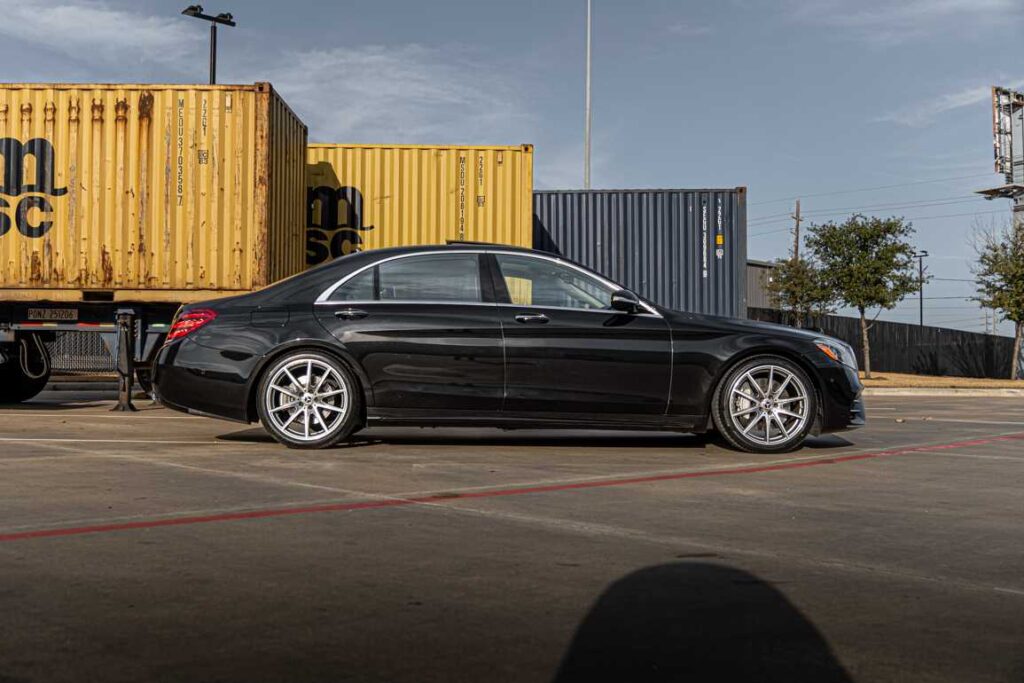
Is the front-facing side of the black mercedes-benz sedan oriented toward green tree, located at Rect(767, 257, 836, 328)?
no

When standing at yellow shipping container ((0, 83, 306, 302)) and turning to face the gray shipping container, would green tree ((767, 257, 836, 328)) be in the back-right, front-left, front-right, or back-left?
front-left

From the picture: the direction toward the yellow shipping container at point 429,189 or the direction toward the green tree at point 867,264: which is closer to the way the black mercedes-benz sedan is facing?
the green tree

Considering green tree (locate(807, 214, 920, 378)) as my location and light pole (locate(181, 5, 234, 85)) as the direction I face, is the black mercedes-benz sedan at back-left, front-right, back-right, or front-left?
front-left

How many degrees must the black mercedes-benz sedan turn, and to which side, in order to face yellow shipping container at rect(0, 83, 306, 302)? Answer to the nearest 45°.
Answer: approximately 135° to its left

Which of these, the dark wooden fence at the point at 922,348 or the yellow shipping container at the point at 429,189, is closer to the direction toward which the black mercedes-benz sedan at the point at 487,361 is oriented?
the dark wooden fence

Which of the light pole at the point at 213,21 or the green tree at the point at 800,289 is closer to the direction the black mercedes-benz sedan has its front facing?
the green tree

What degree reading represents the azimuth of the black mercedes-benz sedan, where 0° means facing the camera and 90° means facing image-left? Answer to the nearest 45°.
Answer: approximately 270°

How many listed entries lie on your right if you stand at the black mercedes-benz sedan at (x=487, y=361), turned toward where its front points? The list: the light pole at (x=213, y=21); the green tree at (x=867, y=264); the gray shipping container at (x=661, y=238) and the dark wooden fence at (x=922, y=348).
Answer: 0

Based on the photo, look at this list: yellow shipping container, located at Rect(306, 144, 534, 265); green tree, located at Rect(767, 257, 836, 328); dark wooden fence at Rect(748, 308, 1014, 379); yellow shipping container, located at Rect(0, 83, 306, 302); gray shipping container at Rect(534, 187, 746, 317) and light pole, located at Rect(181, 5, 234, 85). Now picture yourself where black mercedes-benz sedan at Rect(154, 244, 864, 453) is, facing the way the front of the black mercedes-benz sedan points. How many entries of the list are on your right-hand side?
0

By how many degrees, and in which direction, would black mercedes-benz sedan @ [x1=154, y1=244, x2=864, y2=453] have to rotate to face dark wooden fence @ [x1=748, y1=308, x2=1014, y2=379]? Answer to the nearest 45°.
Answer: approximately 45° to its left

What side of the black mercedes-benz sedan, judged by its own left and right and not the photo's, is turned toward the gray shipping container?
left

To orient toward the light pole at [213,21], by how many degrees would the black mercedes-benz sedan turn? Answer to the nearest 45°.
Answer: approximately 135° to its left

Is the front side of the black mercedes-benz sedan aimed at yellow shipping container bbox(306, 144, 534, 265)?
no

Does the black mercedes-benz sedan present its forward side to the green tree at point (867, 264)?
no

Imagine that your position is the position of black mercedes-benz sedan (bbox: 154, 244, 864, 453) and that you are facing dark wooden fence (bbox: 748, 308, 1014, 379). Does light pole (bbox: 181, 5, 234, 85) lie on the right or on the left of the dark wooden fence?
left
